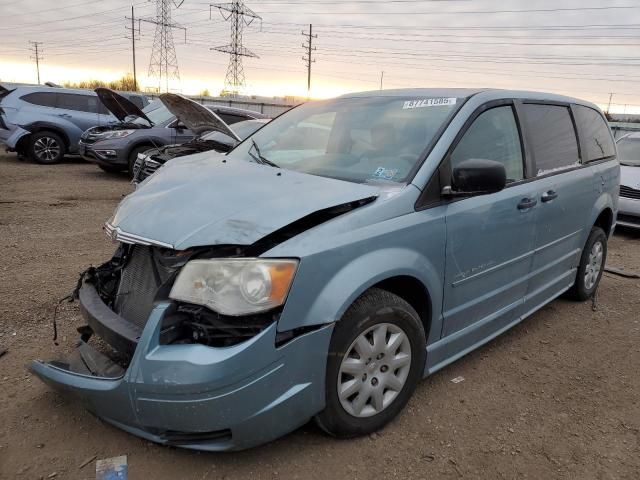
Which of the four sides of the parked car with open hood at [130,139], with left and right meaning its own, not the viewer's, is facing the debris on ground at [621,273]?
left

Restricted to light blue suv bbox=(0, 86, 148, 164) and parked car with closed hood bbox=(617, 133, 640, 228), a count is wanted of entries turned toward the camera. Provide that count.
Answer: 1

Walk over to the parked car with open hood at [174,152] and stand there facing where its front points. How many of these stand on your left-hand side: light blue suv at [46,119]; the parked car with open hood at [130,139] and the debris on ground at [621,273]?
1

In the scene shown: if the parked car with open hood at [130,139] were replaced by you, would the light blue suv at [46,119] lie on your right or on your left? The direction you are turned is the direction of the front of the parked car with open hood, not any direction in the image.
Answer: on your right

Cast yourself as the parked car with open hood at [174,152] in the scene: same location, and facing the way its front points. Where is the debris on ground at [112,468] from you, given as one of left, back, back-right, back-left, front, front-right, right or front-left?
front-left

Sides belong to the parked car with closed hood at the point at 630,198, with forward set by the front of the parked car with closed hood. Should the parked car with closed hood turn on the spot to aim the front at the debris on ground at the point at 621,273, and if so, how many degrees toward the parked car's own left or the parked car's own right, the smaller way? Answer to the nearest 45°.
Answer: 0° — it already faces it

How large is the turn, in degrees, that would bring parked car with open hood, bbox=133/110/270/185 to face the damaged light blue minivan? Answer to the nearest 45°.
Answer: approximately 45° to its left

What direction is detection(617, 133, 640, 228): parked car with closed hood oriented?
toward the camera

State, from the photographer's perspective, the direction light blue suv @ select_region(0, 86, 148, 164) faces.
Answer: facing away from the viewer and to the right of the viewer

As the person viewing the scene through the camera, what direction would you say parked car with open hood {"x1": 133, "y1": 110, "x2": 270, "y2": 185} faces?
facing the viewer and to the left of the viewer

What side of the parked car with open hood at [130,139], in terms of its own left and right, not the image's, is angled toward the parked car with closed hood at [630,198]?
left

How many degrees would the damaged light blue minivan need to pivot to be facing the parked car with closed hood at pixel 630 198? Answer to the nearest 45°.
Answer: approximately 180°

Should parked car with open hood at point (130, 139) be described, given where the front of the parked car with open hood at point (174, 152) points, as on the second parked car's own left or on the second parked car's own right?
on the second parked car's own right

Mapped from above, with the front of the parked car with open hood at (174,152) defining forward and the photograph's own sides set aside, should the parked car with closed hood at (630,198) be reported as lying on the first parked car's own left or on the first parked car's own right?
on the first parked car's own left
